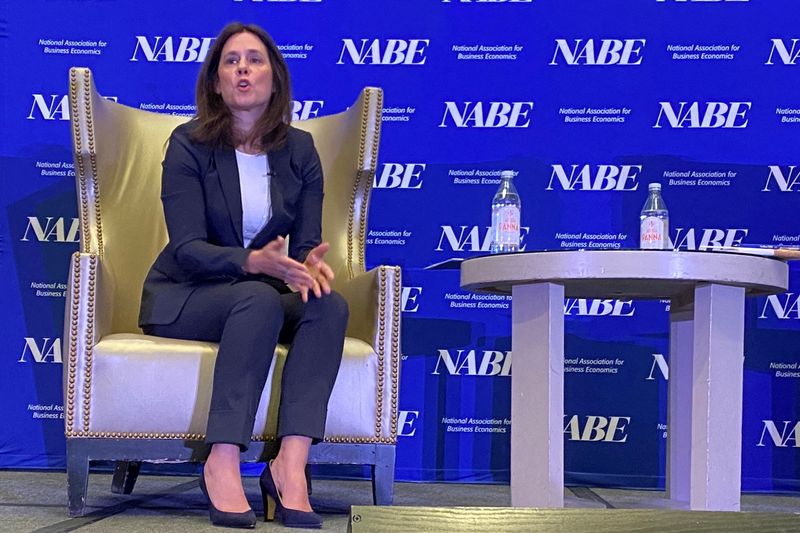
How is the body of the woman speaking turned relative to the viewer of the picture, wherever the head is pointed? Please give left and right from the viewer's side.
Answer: facing the viewer and to the right of the viewer

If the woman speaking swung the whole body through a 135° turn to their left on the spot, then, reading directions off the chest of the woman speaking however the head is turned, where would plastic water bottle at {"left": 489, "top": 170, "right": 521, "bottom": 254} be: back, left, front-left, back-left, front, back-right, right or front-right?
front-right

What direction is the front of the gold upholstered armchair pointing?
toward the camera

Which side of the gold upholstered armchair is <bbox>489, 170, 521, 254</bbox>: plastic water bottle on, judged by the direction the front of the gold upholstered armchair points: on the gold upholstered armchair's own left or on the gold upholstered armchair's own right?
on the gold upholstered armchair's own left
